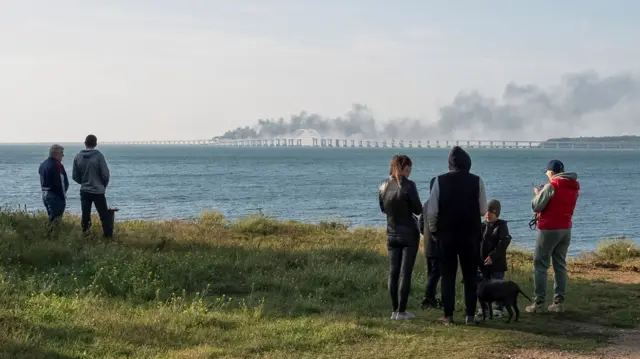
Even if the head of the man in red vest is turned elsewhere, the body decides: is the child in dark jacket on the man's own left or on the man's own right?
on the man's own left

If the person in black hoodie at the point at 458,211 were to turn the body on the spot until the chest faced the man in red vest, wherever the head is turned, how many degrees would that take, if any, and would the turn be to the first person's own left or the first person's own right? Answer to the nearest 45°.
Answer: approximately 45° to the first person's own right

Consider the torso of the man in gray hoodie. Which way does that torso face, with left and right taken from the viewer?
facing away from the viewer

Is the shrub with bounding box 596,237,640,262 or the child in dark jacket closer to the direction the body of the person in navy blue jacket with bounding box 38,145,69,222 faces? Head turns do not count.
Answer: the shrub

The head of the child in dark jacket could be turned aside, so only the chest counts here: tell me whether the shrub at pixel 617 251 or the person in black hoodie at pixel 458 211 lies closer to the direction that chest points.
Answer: the person in black hoodie

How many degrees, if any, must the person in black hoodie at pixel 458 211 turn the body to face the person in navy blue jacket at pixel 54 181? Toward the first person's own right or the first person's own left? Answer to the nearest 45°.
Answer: approximately 45° to the first person's own left

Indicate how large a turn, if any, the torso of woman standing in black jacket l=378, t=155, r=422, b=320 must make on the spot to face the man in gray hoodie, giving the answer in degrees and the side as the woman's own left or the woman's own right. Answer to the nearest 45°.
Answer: approximately 90° to the woman's own left

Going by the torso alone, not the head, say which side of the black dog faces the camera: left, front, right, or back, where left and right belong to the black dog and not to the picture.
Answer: left

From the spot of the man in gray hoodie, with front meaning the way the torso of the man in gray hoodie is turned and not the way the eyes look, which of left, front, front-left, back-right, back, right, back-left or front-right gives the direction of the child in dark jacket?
back-right

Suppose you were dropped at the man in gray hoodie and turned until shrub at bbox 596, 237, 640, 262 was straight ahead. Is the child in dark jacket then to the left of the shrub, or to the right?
right

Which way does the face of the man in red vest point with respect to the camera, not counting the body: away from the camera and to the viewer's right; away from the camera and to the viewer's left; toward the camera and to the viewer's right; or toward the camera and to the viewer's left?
away from the camera and to the viewer's left

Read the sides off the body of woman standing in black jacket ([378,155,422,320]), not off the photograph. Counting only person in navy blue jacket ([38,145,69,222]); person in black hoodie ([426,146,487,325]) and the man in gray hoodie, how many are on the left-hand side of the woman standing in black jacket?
2

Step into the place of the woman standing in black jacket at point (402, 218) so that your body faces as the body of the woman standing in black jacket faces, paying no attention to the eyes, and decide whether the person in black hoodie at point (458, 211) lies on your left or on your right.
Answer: on your right

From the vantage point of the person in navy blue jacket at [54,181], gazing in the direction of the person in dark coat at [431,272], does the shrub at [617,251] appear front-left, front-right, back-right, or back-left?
front-left
